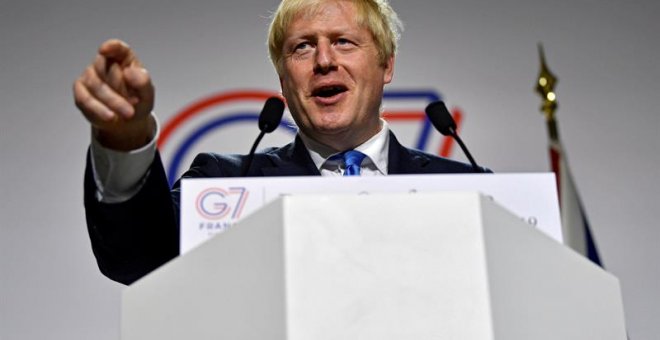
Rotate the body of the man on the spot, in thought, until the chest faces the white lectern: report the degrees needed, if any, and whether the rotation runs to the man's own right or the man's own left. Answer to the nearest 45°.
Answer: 0° — they already face it

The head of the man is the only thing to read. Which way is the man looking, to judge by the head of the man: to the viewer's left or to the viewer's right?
to the viewer's left

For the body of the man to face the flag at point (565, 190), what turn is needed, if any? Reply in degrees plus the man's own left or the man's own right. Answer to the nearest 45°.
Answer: approximately 135° to the man's own left

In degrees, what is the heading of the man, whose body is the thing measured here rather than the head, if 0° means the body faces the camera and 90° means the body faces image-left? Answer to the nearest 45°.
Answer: approximately 0°
